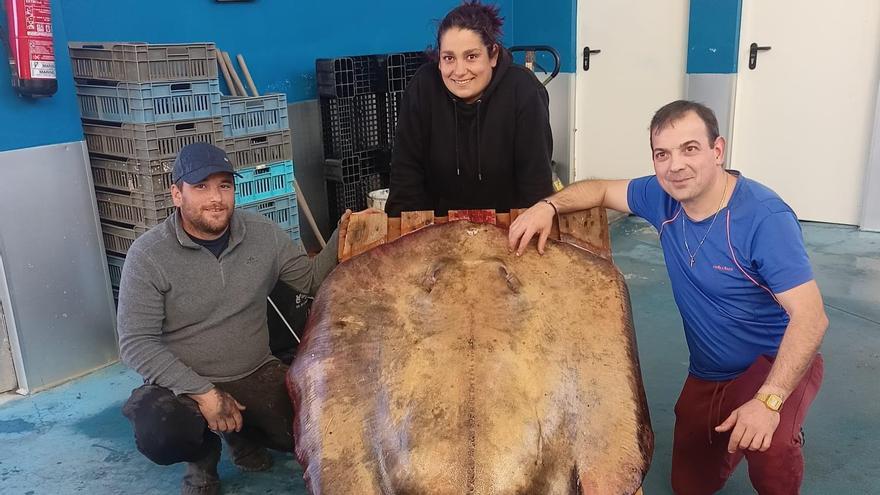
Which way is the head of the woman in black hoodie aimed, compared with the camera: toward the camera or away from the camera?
toward the camera

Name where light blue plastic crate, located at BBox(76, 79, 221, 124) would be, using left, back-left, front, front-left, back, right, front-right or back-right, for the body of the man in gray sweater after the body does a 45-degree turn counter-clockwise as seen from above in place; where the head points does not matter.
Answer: left

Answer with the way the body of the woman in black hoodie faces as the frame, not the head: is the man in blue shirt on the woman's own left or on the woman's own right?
on the woman's own left

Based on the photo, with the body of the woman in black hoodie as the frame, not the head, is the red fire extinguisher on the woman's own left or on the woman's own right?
on the woman's own right

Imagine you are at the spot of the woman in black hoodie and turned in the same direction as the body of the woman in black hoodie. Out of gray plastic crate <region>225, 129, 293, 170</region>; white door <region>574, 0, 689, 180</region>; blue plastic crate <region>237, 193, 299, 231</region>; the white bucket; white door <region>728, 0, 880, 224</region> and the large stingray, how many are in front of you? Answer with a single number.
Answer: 1

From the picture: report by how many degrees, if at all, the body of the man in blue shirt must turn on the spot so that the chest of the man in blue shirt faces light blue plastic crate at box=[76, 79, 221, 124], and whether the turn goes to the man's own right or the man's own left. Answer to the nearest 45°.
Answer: approximately 45° to the man's own right

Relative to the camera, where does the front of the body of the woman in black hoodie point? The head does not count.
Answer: toward the camera

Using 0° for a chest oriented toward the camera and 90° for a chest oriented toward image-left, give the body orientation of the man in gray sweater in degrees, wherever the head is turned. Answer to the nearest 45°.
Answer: approximately 315°

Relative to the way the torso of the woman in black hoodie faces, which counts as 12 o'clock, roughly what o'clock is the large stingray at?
The large stingray is roughly at 12 o'clock from the woman in black hoodie.

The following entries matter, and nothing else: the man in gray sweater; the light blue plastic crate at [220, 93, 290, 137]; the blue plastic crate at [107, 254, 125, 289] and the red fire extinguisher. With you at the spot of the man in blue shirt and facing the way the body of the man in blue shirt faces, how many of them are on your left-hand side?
0

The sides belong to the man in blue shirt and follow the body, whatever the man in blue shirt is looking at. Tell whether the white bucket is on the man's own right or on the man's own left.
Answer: on the man's own right

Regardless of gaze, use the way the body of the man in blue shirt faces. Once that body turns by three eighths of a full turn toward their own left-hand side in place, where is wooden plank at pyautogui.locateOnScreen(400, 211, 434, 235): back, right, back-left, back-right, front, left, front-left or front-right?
back

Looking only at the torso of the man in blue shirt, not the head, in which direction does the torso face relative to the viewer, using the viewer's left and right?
facing the viewer and to the left of the viewer

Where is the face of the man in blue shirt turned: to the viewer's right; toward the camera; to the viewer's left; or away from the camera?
toward the camera

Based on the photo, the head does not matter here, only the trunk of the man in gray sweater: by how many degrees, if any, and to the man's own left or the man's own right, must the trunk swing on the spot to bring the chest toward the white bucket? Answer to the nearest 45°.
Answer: approximately 90° to the man's own left

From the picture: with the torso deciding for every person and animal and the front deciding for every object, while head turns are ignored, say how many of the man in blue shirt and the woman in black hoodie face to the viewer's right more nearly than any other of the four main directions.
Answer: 0

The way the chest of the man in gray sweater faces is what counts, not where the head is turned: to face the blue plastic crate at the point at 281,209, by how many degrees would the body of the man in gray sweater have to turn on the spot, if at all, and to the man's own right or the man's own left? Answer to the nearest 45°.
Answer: approximately 135° to the man's own left

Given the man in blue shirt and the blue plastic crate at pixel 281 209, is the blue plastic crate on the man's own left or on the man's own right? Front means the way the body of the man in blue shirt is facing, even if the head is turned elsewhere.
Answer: on the man's own right
